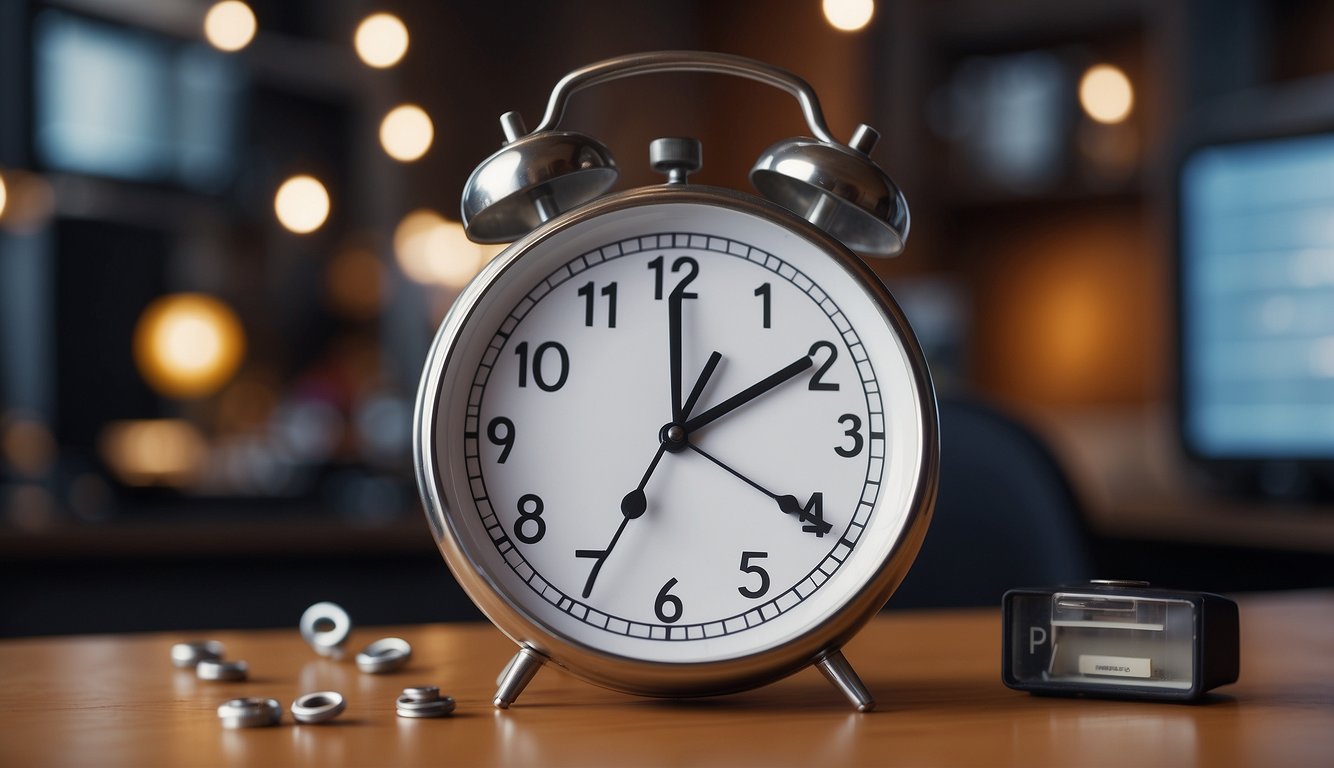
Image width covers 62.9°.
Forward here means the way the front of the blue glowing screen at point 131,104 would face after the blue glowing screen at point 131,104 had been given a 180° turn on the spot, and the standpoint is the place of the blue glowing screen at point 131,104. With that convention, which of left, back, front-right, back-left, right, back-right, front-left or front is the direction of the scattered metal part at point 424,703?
back-left

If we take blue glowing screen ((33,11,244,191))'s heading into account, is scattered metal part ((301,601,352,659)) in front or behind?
in front

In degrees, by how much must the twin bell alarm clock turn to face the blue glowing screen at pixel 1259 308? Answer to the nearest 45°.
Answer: approximately 135° to its left

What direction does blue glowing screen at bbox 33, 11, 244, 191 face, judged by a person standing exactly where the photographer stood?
facing the viewer and to the right of the viewer

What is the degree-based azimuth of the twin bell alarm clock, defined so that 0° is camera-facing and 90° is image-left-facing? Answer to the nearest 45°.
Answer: approximately 0°

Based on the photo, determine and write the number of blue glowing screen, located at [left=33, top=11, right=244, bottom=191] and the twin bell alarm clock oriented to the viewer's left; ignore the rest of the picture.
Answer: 0
